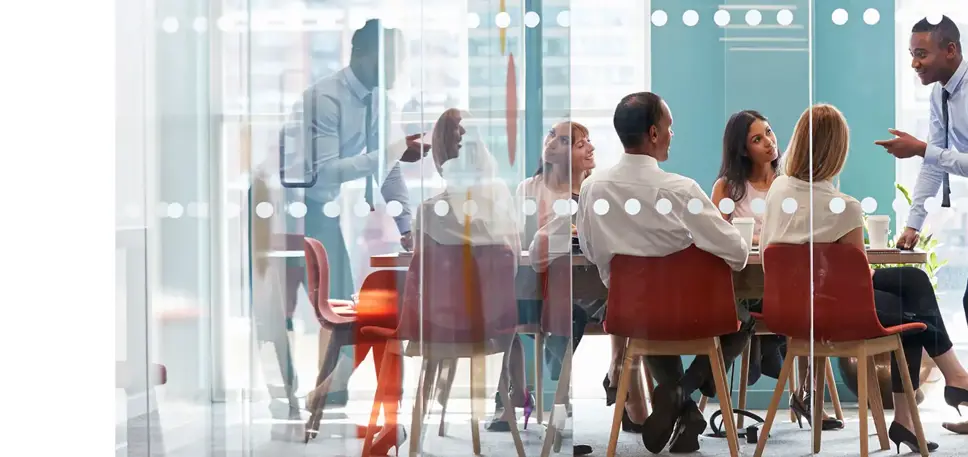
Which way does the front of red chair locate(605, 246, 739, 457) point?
away from the camera

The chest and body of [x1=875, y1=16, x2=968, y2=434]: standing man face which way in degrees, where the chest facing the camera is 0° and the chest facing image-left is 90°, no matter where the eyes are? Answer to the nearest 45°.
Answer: approximately 45°

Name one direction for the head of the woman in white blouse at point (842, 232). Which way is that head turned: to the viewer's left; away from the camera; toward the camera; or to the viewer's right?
away from the camera

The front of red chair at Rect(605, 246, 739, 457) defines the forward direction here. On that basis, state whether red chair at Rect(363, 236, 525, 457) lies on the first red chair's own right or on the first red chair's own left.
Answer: on the first red chair's own left

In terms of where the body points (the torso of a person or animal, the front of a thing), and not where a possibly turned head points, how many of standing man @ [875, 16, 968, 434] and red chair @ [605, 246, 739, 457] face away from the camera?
1

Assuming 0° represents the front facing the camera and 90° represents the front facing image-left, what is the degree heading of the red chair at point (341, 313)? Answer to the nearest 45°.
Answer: approximately 270°

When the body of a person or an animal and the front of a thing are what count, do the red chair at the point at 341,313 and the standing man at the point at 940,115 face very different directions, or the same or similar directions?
very different directions

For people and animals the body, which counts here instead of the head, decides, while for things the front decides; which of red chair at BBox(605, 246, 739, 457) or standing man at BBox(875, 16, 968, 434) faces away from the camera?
the red chair

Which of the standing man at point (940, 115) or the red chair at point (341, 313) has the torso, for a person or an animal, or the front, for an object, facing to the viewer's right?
the red chair
